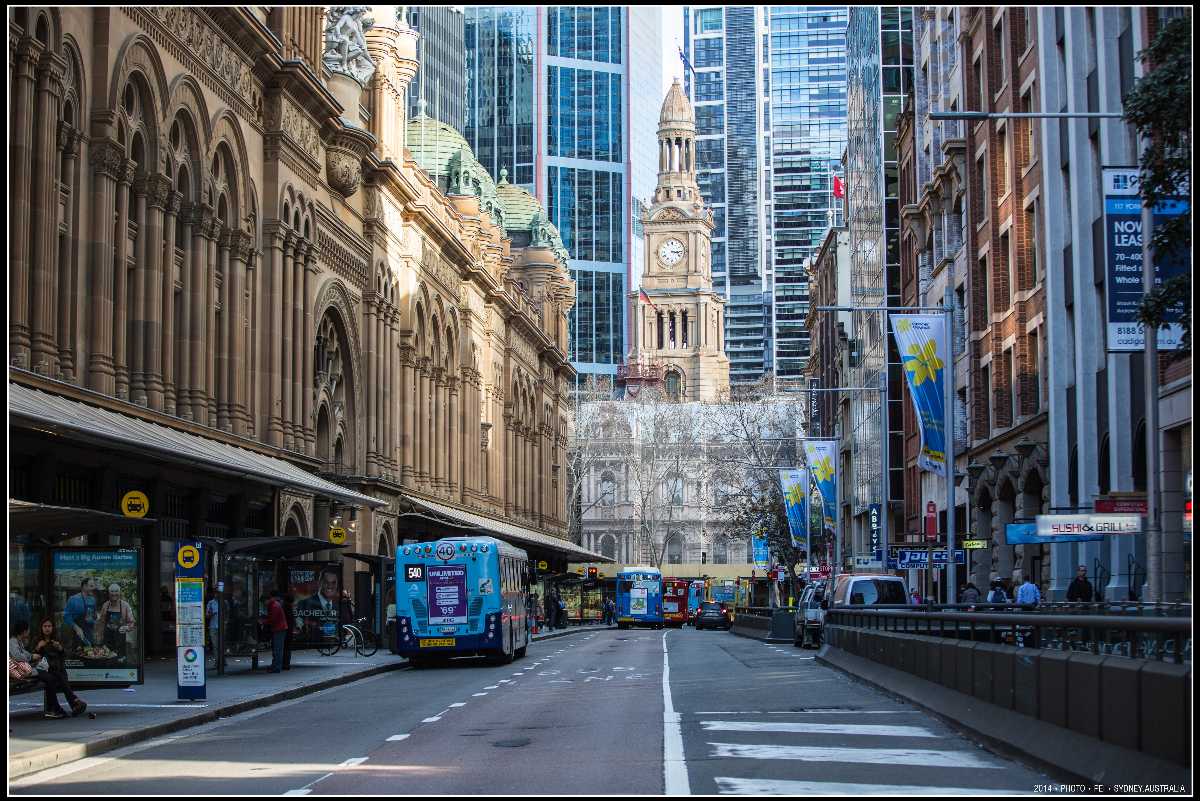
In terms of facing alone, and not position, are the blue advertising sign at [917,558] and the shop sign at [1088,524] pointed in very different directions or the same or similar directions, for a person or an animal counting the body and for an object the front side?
same or similar directions

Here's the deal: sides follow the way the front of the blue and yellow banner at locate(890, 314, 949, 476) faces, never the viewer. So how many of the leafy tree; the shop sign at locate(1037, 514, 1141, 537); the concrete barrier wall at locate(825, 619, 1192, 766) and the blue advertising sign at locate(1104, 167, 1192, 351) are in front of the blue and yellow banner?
4

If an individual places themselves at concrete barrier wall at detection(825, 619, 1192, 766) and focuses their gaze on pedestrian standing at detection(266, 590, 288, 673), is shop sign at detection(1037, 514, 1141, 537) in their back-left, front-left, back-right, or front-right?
front-right

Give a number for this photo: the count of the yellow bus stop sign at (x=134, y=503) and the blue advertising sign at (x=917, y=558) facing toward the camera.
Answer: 2

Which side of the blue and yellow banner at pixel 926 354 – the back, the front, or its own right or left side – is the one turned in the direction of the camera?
front

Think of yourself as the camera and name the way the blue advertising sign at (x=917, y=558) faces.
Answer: facing the viewer

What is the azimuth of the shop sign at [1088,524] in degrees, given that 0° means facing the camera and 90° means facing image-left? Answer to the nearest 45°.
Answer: approximately 0°

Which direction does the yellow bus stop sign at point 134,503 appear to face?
toward the camera
